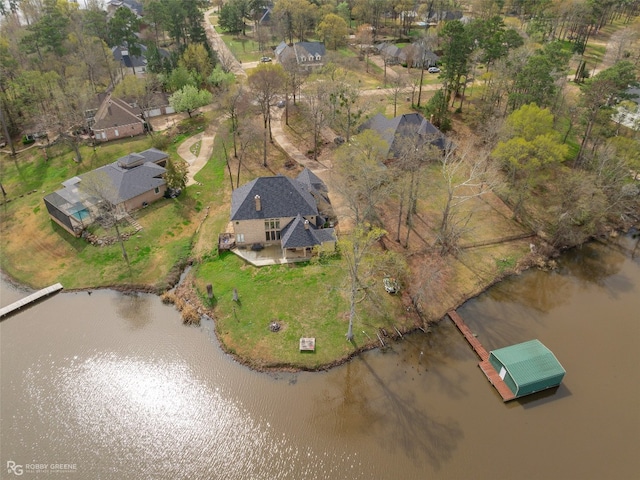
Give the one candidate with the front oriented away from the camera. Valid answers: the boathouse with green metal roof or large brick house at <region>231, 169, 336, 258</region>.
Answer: the large brick house

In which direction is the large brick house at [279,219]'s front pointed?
away from the camera

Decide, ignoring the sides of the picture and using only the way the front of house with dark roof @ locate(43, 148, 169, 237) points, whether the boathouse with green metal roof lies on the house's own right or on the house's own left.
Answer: on the house's own right

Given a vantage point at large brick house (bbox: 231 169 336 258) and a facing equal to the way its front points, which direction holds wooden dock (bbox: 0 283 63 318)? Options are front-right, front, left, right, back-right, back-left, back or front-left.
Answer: left

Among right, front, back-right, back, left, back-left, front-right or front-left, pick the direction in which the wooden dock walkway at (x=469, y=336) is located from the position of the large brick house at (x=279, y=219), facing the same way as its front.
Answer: back-right

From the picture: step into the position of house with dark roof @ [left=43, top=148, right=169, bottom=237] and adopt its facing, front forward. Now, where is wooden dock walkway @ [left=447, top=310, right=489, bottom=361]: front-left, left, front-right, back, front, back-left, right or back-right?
right

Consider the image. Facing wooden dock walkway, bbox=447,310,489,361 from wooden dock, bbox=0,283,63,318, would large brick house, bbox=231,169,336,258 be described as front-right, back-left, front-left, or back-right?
front-left

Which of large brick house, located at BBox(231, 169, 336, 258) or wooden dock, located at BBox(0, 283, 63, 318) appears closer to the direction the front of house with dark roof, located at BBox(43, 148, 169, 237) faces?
the large brick house

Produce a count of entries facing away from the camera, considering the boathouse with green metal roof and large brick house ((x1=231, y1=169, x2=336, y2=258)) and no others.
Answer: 1

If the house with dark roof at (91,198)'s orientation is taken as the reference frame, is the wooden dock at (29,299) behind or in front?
behind

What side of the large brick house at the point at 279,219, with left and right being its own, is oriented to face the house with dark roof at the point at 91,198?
left

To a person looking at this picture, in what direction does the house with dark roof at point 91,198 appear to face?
facing away from the viewer and to the right of the viewer
